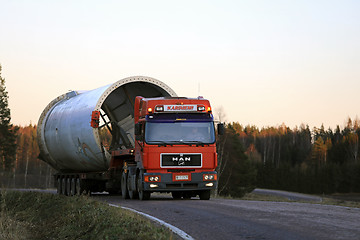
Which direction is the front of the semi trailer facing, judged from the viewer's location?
facing the viewer and to the right of the viewer
